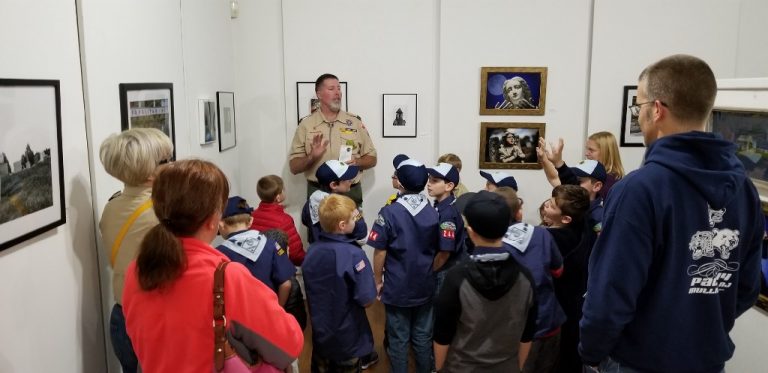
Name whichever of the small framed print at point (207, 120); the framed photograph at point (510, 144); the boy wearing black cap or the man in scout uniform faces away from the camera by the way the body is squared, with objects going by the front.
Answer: the boy wearing black cap

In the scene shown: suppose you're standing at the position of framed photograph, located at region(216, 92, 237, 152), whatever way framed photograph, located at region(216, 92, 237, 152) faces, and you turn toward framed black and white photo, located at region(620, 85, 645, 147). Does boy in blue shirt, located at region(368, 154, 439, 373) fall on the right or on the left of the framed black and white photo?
right

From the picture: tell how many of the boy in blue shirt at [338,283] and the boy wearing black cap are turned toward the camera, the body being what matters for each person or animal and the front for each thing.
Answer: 0

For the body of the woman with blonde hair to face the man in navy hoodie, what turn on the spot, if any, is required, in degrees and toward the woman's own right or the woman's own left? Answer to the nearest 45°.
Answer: approximately 90° to the woman's own right

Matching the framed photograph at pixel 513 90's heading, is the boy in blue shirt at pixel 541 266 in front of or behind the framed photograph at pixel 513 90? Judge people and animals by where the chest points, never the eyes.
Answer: in front

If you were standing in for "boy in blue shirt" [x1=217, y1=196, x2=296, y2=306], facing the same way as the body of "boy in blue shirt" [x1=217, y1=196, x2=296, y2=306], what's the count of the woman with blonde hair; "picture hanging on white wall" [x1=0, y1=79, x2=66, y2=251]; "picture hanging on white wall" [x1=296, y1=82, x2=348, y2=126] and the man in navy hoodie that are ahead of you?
1

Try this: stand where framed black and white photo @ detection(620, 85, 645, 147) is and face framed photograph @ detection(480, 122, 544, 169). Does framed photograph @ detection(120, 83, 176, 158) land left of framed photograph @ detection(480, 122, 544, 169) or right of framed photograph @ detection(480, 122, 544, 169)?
left

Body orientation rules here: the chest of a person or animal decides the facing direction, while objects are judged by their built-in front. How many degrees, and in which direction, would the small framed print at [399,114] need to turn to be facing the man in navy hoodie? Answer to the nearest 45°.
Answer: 0° — it already faces them

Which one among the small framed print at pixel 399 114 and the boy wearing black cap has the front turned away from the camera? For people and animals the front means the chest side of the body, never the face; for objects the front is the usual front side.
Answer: the boy wearing black cap

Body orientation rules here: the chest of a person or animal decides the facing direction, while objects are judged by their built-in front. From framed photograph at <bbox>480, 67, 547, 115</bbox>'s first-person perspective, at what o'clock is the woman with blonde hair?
The woman with blonde hair is roughly at 1 o'clock from the framed photograph.

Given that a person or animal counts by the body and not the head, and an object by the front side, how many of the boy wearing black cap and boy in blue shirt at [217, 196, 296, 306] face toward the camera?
0

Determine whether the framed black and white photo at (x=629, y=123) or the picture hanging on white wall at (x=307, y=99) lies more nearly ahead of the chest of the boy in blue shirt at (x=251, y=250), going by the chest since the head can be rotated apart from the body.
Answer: the picture hanging on white wall

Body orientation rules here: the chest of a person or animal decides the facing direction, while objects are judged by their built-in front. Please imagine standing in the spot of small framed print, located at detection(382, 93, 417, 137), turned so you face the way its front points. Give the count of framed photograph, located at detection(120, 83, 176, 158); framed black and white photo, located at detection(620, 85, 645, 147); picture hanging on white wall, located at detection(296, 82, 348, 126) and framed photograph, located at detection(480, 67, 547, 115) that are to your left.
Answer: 2

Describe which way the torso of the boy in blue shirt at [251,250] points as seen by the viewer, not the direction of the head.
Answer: away from the camera

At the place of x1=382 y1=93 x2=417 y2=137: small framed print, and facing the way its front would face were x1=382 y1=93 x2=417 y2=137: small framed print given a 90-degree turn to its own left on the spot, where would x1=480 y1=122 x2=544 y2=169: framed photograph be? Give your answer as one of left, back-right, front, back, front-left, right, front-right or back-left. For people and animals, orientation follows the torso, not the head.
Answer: front

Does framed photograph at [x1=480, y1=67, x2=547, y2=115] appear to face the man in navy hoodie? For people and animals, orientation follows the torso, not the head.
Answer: yes
